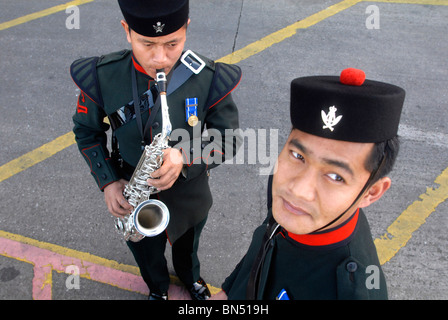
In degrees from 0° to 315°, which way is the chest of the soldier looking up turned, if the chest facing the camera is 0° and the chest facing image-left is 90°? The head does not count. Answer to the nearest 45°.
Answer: approximately 45°
